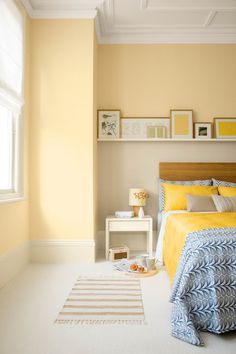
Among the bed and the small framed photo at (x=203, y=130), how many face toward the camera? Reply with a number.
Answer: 2

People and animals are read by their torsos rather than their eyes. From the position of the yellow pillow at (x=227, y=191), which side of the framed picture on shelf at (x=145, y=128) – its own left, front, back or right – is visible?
left

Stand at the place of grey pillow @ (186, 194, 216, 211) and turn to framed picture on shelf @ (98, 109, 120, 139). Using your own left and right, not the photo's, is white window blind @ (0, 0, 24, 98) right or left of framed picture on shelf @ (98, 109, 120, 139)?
left

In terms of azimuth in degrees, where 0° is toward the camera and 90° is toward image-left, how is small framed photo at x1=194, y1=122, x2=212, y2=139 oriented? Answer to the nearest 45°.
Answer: approximately 0°

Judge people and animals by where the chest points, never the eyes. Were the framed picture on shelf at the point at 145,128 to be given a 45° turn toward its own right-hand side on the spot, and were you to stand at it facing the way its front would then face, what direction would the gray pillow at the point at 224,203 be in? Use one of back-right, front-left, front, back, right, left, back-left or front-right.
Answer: left

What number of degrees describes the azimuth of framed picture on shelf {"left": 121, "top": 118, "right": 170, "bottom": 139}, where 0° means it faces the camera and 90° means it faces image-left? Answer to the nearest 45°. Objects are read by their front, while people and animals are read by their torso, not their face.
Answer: approximately 0°

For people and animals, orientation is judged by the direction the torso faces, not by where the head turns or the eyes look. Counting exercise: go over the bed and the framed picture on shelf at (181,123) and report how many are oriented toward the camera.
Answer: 2

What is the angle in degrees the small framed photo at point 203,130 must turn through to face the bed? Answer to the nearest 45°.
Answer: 0° — it already faces it
